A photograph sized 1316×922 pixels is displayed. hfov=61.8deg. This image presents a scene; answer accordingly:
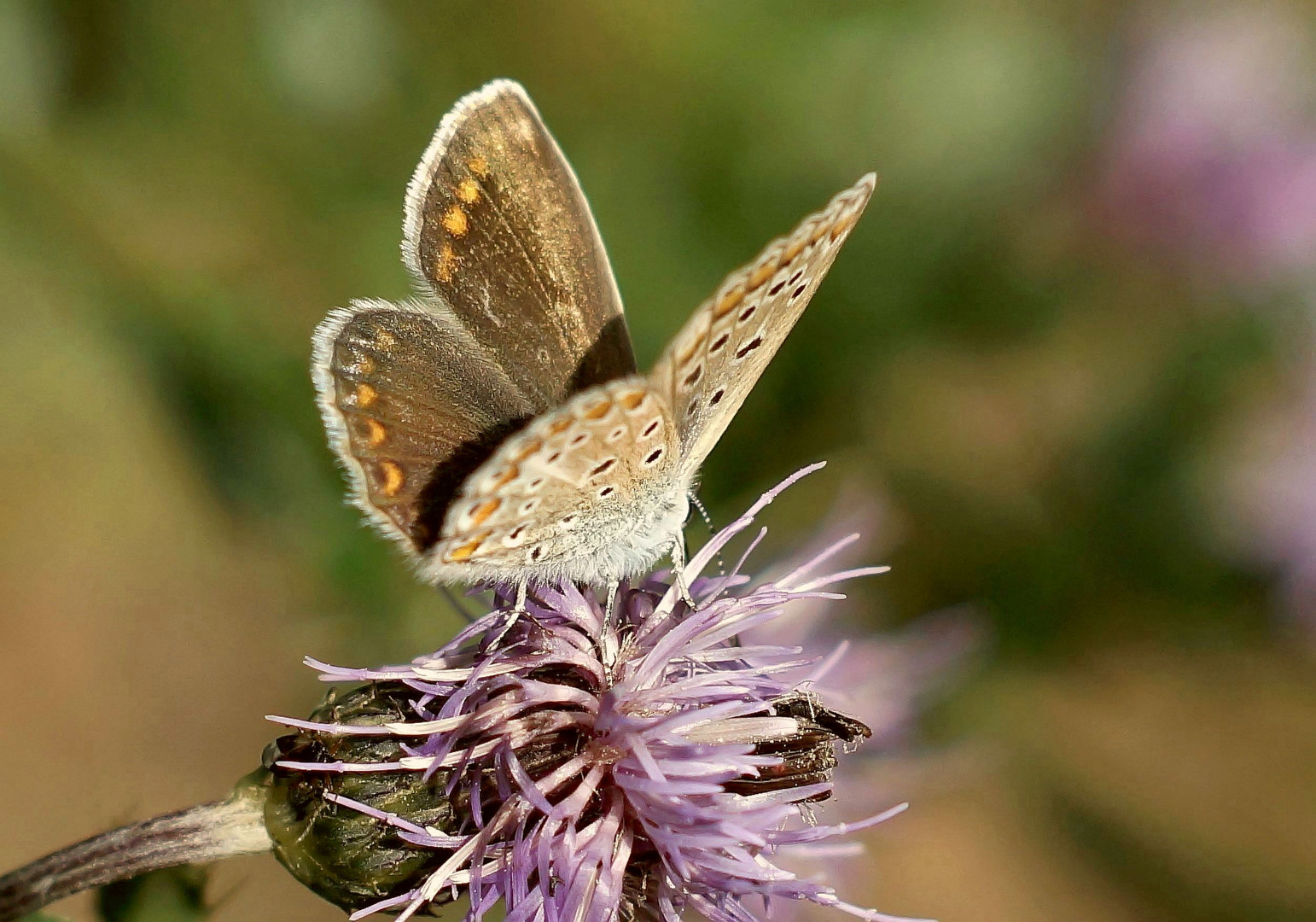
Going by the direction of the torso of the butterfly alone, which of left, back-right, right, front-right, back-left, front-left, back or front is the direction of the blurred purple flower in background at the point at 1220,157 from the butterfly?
front
